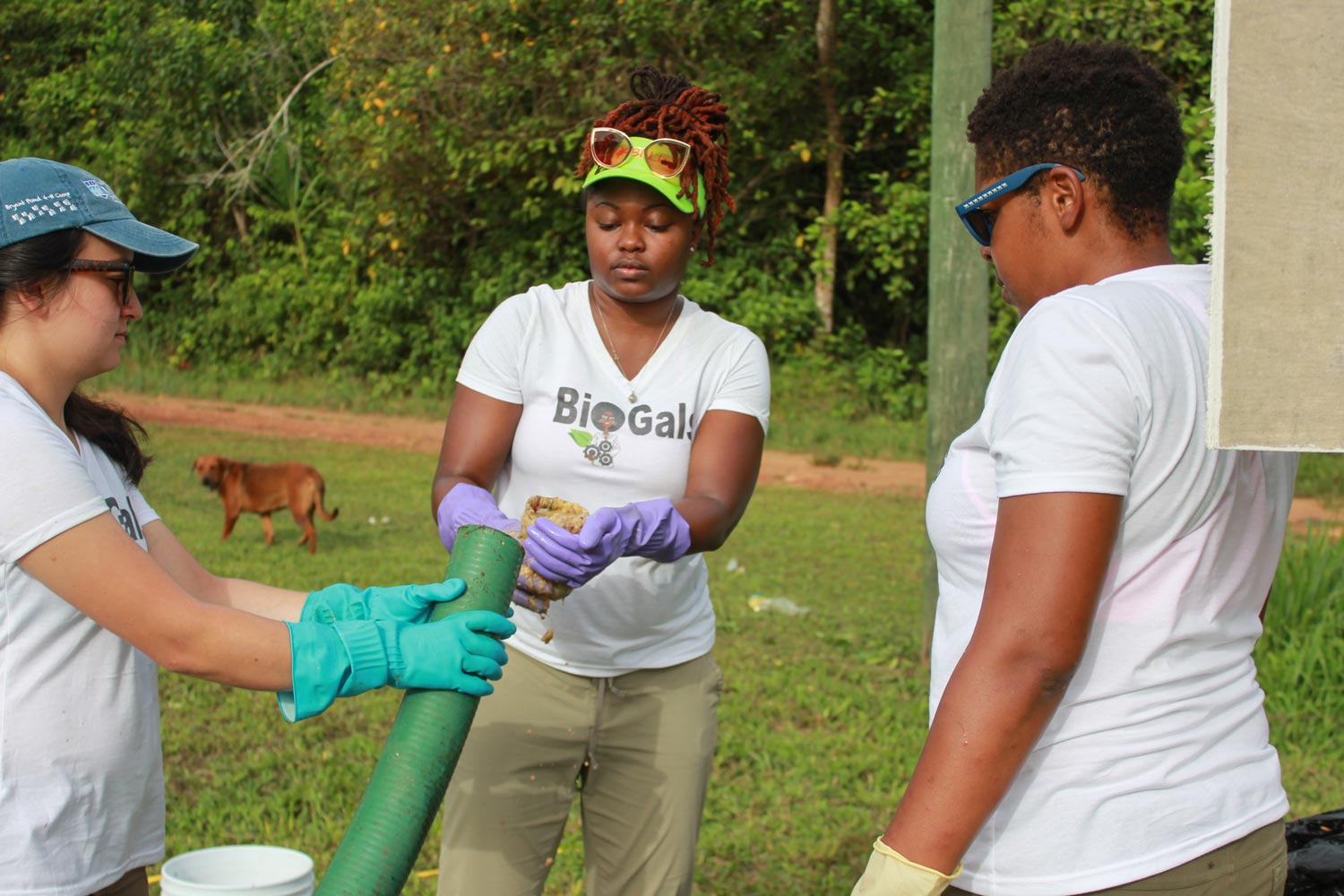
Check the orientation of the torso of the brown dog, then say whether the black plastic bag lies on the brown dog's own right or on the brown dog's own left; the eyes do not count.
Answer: on the brown dog's own left

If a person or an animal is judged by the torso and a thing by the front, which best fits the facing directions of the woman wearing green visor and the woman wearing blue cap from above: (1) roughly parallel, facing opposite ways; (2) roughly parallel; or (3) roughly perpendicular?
roughly perpendicular

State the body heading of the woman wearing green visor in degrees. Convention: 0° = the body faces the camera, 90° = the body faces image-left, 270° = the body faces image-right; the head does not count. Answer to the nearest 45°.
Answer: approximately 0°

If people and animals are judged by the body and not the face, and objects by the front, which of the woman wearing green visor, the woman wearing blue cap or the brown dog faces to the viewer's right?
the woman wearing blue cap

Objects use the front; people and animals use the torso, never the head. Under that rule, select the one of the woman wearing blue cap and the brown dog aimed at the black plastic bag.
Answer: the woman wearing blue cap

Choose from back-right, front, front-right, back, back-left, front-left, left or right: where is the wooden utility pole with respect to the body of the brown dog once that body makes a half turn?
front-right

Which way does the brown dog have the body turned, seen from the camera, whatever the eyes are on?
to the viewer's left

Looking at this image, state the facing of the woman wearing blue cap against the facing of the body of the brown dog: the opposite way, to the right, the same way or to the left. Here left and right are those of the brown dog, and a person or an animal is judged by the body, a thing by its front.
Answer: the opposite way

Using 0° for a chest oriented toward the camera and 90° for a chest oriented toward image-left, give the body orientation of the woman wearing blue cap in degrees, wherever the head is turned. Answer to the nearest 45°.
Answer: approximately 270°

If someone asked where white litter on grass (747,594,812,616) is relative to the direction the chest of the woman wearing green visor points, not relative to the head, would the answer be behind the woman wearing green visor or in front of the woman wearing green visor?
behind
